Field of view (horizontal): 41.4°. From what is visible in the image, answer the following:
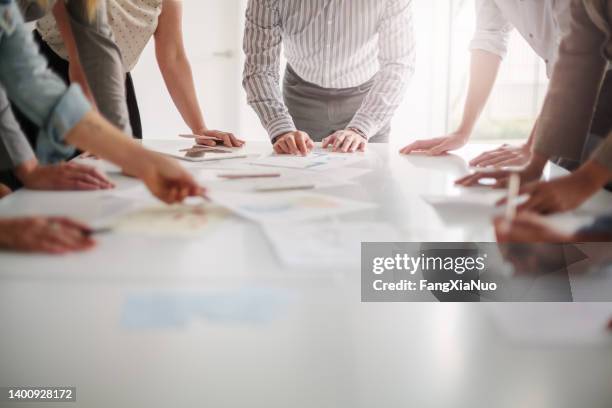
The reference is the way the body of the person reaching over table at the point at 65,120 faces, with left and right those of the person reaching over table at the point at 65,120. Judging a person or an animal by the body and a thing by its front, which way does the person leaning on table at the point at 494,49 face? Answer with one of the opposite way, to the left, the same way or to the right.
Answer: the opposite way

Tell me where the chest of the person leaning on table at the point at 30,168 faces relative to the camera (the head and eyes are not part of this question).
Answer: to the viewer's right

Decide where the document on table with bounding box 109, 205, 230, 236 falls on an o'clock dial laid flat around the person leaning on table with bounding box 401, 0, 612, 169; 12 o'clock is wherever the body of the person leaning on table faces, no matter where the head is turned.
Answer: The document on table is roughly at 11 o'clock from the person leaning on table.

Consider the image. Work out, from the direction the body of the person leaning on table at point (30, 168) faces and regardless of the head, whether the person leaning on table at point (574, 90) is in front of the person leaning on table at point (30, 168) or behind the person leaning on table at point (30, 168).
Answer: in front

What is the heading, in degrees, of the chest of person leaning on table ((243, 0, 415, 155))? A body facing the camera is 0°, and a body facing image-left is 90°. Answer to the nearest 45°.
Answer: approximately 0°

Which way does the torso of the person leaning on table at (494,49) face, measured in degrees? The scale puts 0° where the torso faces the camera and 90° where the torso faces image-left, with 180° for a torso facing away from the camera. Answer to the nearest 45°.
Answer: approximately 45°

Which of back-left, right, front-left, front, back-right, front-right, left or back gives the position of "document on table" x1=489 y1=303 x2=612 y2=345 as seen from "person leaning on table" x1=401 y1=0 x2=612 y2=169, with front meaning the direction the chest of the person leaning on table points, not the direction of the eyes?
front-left

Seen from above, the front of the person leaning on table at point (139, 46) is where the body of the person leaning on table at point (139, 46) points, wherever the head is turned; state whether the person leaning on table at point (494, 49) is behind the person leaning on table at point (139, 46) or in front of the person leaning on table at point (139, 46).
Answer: in front

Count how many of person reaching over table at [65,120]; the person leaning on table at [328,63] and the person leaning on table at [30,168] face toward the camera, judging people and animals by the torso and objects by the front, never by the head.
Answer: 1

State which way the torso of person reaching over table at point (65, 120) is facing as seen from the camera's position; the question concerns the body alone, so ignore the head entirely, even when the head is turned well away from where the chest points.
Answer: to the viewer's right
